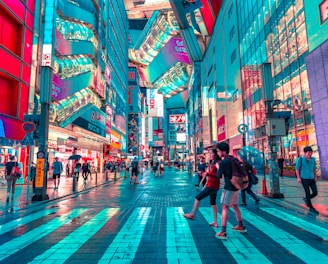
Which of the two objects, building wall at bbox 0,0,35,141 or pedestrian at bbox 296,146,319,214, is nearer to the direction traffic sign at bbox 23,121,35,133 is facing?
the pedestrian

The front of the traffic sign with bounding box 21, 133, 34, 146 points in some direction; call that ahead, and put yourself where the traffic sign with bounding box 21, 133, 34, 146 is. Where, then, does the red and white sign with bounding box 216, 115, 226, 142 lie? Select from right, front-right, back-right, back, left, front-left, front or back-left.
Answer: back-left

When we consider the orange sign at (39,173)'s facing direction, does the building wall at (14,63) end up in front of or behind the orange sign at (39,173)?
behind

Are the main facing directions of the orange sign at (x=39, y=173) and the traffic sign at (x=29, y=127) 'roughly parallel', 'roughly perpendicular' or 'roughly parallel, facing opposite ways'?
roughly parallel

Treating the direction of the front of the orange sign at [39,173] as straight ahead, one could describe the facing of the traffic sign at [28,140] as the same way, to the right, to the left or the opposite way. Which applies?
the same way

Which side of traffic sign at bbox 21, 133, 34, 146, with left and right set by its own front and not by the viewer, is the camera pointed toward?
front

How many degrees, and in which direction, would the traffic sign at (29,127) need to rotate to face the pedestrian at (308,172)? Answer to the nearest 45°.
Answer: approximately 45° to its left

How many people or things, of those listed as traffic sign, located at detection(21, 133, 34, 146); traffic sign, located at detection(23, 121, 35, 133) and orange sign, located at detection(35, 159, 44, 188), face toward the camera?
3

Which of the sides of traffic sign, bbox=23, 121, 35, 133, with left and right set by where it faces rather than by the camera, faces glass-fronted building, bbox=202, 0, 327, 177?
left

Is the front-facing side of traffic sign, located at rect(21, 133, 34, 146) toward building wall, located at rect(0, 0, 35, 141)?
no

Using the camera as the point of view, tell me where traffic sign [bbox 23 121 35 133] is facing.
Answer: facing the viewer
